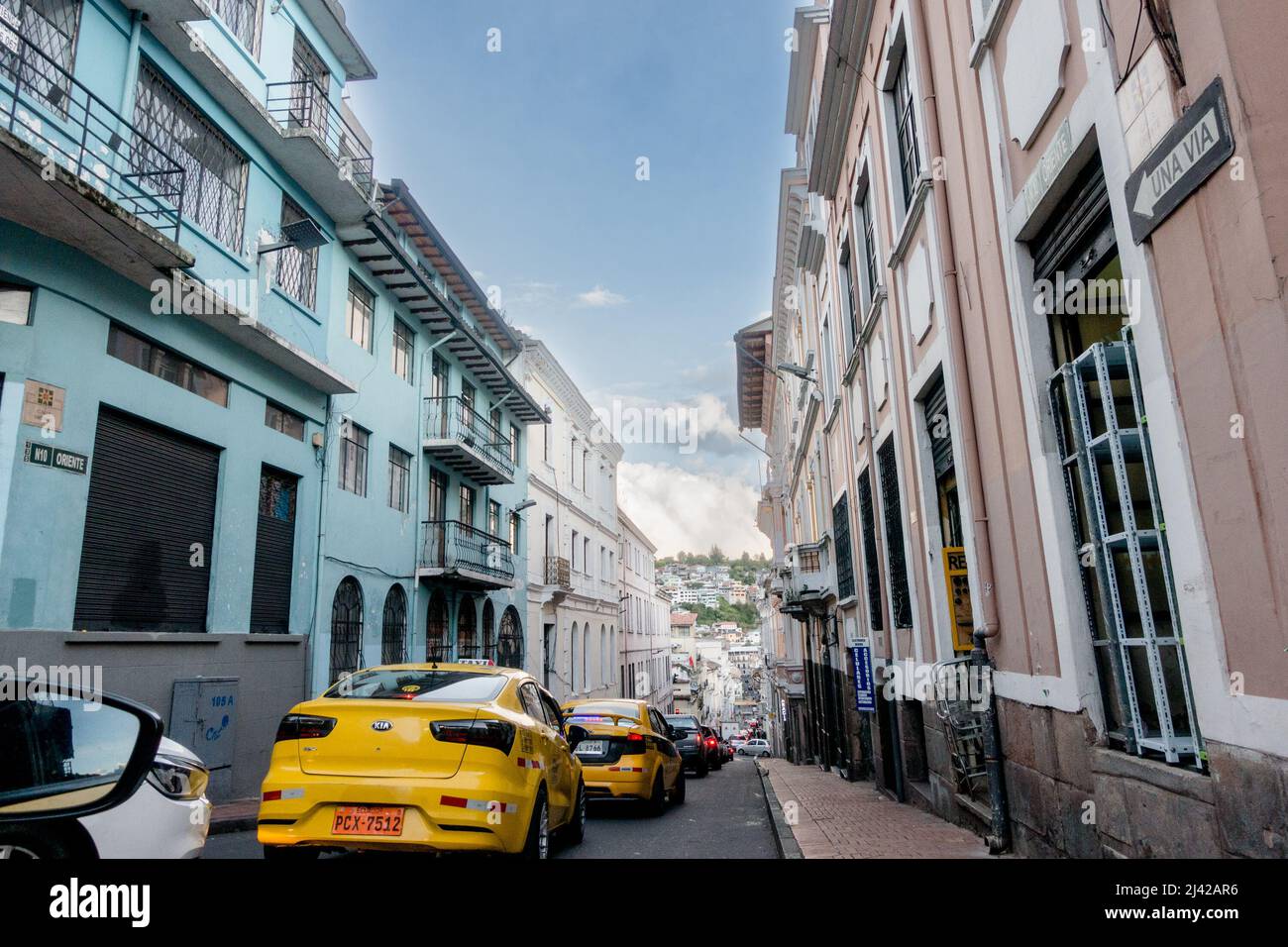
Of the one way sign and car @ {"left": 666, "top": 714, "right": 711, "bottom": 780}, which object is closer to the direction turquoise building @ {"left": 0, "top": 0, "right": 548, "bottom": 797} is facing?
the one way sign

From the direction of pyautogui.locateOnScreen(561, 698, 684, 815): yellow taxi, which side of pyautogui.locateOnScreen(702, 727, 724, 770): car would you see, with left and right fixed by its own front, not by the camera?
back

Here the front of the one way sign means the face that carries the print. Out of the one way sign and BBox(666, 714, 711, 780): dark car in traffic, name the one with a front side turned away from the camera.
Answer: the dark car in traffic

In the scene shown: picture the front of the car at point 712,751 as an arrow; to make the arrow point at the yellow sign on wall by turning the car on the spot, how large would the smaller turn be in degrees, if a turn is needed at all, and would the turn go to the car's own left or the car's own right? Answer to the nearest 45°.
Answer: approximately 180°

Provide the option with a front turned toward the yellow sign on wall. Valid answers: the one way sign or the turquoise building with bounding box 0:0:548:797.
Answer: the turquoise building

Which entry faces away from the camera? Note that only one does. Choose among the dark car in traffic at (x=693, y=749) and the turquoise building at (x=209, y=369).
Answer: the dark car in traffic

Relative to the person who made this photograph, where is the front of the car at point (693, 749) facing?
facing away from the viewer

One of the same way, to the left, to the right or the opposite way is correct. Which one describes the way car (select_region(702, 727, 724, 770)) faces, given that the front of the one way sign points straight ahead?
to the right

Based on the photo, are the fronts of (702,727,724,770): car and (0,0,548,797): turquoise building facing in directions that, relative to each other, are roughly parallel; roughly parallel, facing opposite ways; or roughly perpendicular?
roughly perpendicular

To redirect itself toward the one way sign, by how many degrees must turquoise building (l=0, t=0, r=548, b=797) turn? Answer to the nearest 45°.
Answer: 0° — it already faces it

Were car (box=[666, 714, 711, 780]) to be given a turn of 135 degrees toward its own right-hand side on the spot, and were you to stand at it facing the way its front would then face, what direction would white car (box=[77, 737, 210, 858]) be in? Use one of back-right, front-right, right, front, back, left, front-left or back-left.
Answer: front-right

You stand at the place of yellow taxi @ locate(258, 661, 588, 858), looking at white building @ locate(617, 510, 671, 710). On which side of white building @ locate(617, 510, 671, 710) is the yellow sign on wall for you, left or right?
right

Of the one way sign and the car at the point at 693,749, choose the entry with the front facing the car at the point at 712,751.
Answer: the car at the point at 693,749

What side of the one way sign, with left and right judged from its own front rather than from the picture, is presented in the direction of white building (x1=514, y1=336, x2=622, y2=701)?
right

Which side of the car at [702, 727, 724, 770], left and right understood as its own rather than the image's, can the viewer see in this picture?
back

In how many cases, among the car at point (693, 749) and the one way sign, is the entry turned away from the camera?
1

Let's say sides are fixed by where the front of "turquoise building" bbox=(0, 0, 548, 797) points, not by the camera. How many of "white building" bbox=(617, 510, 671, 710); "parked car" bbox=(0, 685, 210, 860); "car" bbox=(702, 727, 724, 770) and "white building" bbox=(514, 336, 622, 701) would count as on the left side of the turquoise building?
3
